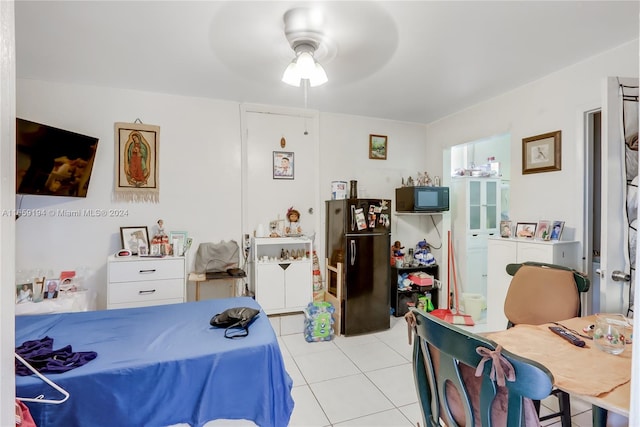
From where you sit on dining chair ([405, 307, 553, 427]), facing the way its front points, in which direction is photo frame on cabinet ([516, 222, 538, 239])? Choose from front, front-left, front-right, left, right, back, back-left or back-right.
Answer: front-left

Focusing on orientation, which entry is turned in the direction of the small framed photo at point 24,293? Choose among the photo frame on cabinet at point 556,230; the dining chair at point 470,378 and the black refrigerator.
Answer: the photo frame on cabinet

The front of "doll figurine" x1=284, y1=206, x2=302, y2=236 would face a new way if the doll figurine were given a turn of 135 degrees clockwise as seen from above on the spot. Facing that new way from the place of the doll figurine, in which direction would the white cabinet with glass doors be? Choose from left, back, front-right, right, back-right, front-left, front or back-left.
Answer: back-right

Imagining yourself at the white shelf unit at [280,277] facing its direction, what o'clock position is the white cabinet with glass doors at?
The white cabinet with glass doors is roughly at 9 o'clock from the white shelf unit.

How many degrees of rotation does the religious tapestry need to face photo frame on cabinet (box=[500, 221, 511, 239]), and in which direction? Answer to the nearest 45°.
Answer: approximately 45° to its left

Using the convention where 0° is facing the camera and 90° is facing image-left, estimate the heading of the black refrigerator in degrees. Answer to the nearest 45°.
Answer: approximately 315°

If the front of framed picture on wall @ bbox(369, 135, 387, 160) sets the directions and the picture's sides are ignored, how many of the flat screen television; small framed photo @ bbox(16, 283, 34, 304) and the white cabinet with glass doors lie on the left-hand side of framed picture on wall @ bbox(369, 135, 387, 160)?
1

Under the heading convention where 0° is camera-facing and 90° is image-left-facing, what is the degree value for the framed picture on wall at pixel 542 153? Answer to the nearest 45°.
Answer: approximately 45°

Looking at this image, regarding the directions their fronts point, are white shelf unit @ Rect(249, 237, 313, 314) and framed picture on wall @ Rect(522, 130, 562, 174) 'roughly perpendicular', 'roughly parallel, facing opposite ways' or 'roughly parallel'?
roughly perpendicular

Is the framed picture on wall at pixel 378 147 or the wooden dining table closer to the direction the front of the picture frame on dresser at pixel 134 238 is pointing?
the wooden dining table

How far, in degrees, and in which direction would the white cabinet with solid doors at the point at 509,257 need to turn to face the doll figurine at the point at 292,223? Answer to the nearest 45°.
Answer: approximately 45° to its right

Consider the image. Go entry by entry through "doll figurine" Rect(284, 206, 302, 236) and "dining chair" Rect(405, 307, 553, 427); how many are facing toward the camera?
1

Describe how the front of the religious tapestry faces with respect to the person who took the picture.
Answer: facing the viewer

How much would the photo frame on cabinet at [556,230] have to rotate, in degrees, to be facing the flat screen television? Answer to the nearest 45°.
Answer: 0° — it already faces it

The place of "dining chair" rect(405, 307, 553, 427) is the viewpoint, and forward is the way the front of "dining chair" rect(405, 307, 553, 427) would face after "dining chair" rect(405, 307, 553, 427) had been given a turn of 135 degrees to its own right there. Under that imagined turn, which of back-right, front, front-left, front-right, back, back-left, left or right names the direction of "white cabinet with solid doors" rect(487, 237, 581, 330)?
back

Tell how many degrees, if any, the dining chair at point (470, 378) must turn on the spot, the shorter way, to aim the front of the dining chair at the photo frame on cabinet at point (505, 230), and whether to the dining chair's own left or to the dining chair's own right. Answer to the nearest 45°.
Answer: approximately 45° to the dining chair's own left

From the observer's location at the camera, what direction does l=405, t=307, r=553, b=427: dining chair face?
facing away from the viewer and to the right of the viewer

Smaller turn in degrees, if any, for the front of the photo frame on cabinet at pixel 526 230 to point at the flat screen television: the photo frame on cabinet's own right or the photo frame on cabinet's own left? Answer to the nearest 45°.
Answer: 0° — it already faces it

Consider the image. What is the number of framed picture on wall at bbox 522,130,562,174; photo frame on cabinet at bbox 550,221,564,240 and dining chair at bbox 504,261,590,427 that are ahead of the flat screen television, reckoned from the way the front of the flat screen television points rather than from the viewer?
3

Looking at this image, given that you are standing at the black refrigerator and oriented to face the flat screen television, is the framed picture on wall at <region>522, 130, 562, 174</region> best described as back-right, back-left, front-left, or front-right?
back-left

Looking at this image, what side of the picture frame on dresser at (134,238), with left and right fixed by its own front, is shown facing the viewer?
front
